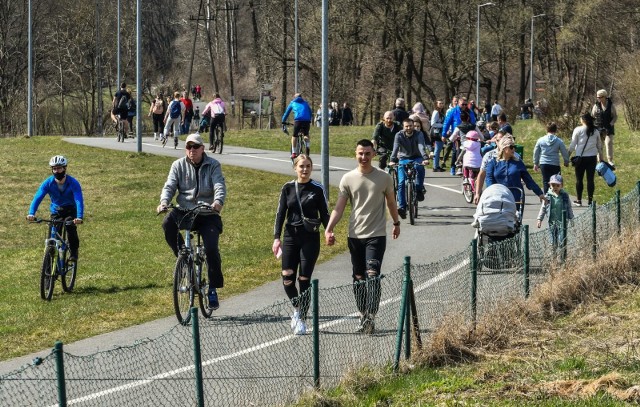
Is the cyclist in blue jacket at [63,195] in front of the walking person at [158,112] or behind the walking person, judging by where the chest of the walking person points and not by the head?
behind

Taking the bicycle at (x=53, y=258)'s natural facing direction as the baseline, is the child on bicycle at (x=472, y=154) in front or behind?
behind

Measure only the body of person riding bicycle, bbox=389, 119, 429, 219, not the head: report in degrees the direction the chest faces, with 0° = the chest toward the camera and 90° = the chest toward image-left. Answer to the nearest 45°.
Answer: approximately 0°

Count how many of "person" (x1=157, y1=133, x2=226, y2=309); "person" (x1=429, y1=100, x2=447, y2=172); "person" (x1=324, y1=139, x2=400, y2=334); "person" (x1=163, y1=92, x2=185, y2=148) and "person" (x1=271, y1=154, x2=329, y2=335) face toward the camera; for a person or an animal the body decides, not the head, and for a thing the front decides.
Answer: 3

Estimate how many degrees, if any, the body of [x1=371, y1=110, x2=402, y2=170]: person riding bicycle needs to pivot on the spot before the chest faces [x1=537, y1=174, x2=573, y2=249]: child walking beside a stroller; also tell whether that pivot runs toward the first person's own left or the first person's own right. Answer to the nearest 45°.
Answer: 0° — they already face them

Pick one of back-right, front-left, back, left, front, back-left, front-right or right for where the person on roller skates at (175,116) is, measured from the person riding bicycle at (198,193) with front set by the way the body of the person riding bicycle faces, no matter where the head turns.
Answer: back

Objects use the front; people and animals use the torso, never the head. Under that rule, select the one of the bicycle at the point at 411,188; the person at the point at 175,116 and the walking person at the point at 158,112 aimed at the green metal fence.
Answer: the bicycle

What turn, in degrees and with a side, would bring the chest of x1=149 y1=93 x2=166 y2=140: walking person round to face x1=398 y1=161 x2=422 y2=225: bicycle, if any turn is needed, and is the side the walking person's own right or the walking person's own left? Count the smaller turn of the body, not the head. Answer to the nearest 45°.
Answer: approximately 180°

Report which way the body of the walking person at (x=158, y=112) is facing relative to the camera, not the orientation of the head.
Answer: away from the camera

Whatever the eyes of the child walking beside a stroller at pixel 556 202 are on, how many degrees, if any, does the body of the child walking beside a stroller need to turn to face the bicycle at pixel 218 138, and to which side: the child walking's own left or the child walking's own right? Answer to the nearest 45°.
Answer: approximately 135° to the child walking's own right
